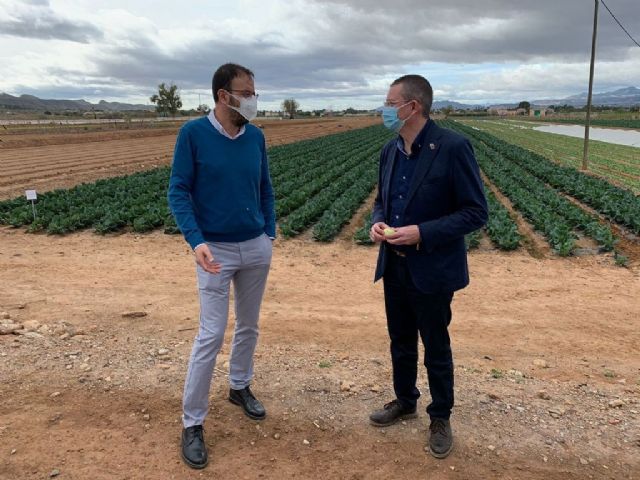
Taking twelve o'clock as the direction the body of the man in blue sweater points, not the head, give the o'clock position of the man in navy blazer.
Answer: The man in navy blazer is roughly at 11 o'clock from the man in blue sweater.

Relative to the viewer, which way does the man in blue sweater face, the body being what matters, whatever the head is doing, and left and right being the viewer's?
facing the viewer and to the right of the viewer

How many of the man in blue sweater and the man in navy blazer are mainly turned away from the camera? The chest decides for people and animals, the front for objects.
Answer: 0

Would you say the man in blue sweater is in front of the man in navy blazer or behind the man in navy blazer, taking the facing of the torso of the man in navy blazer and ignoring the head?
in front

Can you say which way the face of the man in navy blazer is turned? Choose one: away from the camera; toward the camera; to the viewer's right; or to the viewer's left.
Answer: to the viewer's left

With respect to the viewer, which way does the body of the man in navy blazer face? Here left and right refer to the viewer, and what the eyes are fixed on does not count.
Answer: facing the viewer and to the left of the viewer

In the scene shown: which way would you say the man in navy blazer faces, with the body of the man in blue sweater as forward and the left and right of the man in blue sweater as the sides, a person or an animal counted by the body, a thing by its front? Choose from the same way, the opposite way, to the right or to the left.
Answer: to the right

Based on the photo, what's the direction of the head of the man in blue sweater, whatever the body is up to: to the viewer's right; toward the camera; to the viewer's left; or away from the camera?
to the viewer's right
